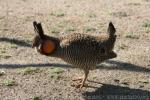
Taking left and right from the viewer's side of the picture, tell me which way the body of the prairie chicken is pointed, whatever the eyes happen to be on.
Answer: facing to the left of the viewer
